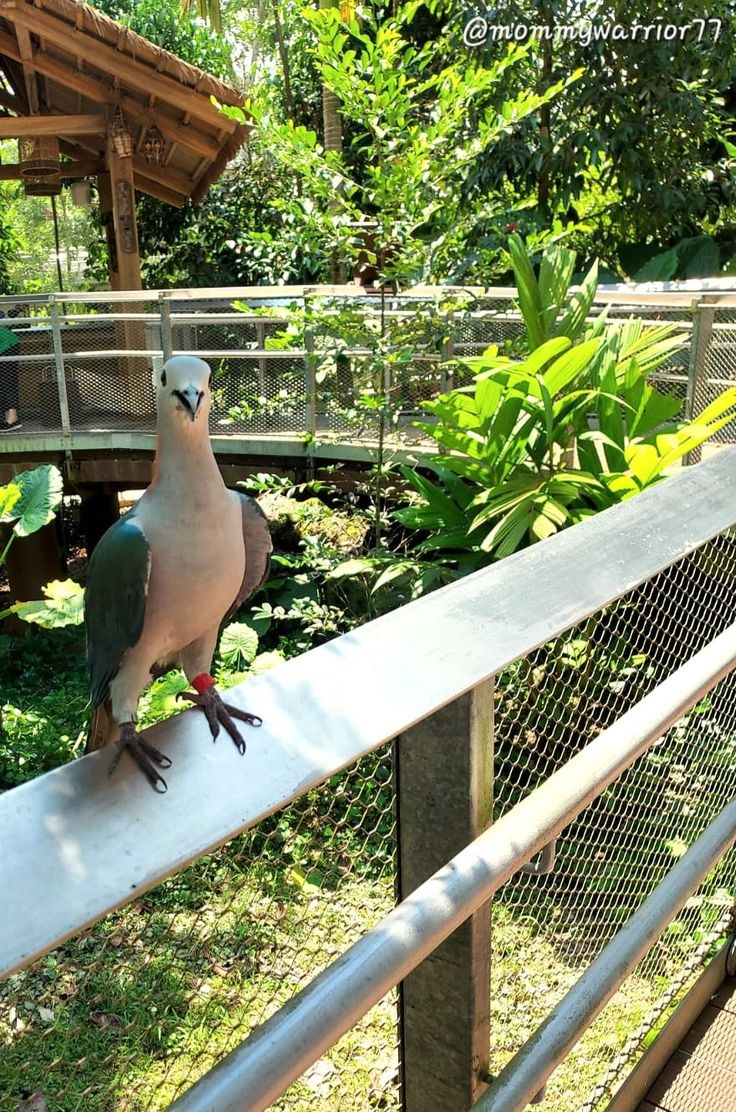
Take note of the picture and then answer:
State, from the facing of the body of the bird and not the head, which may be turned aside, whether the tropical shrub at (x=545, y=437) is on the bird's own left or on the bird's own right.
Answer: on the bird's own left

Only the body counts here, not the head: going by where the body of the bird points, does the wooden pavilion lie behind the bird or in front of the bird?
behind

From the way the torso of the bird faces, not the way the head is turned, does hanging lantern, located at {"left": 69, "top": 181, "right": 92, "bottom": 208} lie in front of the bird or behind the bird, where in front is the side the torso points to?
behind

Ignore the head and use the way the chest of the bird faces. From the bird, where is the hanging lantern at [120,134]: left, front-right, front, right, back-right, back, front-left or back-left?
back-left

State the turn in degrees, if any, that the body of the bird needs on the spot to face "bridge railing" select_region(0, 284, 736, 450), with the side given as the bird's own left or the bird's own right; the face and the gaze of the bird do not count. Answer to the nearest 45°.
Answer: approximately 135° to the bird's own left

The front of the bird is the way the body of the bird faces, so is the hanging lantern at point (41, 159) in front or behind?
behind

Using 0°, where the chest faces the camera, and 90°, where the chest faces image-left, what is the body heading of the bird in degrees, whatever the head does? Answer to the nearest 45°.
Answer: approximately 315°
